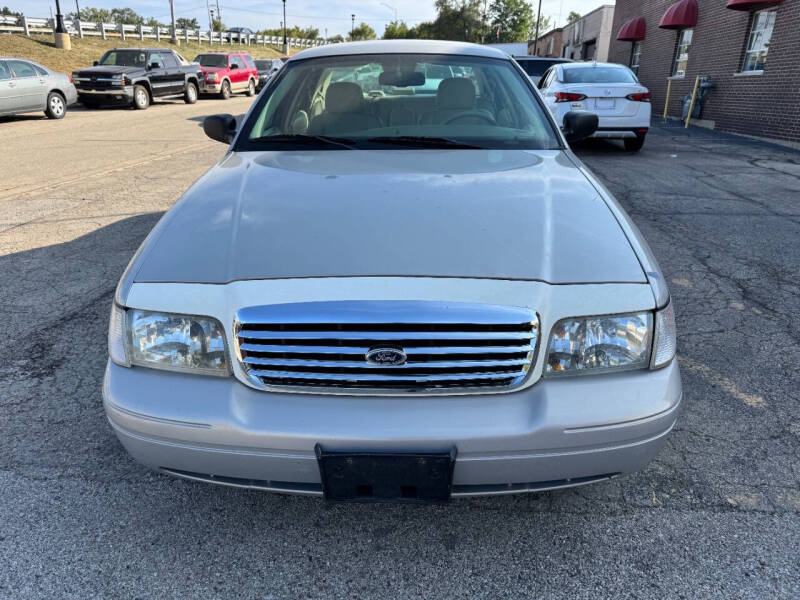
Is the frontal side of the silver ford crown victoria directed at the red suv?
no

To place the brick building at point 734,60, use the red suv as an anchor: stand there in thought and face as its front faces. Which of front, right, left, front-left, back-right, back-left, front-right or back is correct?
left

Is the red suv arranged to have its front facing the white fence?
no

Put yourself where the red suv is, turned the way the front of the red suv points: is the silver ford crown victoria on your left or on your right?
on your left

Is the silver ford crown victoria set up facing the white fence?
no

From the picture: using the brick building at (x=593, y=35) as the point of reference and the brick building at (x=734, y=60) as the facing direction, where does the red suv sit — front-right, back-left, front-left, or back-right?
front-right

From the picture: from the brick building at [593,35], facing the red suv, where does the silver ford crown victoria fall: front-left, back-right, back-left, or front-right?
front-left

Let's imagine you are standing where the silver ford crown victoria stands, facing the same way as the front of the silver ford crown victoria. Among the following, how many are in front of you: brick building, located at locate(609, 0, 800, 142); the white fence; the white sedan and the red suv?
0

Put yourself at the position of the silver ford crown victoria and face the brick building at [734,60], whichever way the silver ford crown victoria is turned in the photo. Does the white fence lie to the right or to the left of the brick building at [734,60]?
left

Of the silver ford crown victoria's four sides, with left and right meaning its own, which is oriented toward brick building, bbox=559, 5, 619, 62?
back

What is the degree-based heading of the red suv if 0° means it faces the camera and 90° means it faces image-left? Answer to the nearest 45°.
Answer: approximately 45°

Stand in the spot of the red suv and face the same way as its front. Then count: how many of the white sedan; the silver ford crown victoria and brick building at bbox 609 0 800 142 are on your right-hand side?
0

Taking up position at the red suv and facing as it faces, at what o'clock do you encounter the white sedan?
The white sedan is roughly at 10 o'clock from the red suv.

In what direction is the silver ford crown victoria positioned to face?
toward the camera

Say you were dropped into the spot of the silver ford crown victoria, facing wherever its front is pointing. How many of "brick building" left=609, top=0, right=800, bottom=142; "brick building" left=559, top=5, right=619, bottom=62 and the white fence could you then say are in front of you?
0

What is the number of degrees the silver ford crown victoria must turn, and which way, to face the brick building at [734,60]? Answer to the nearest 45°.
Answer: approximately 135° to its left

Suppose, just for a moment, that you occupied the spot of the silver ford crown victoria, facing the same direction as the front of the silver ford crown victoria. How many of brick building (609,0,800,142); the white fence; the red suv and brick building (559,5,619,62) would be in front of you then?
0

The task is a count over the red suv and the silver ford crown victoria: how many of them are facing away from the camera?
0
